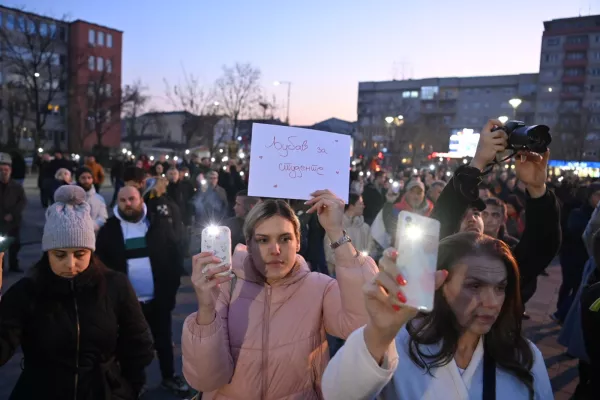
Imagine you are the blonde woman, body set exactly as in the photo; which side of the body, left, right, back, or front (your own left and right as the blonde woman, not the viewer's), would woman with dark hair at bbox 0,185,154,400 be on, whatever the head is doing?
right

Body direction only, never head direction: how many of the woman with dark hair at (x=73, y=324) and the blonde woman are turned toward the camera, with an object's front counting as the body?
2

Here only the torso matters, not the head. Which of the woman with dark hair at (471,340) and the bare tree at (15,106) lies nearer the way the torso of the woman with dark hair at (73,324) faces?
the woman with dark hair

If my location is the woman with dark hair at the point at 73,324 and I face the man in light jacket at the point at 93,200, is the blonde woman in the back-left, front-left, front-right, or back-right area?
back-right

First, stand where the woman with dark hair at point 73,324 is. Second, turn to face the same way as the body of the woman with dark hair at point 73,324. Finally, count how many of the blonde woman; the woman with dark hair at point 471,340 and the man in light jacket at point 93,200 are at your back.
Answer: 1

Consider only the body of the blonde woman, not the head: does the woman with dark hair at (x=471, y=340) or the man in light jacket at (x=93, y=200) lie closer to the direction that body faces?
the woman with dark hair

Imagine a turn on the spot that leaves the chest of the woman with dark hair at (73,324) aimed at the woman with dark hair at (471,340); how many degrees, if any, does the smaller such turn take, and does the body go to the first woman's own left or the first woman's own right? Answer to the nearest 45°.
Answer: approximately 45° to the first woman's own left

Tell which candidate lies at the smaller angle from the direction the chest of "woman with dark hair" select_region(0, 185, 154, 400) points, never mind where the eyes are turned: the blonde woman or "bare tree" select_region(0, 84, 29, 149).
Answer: the blonde woman

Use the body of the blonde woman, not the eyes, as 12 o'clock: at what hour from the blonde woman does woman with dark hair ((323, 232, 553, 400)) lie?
The woman with dark hair is roughly at 10 o'clock from the blonde woman.

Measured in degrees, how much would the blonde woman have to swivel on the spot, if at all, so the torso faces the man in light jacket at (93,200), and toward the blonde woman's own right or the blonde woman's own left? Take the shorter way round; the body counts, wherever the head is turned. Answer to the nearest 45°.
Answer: approximately 135° to the blonde woman's own right

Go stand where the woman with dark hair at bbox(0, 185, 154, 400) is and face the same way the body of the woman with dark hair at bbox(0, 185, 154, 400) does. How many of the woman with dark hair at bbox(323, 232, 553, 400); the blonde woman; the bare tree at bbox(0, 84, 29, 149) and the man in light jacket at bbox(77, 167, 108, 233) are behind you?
2

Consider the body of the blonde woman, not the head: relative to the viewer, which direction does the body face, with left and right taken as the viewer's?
facing the viewer
